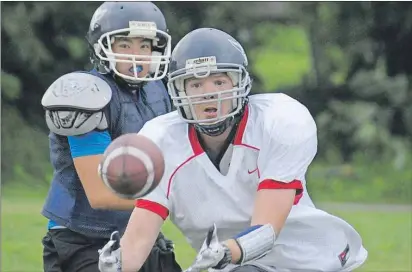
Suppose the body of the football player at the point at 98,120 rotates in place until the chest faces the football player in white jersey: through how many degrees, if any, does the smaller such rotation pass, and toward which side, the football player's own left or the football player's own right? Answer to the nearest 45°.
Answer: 0° — they already face them

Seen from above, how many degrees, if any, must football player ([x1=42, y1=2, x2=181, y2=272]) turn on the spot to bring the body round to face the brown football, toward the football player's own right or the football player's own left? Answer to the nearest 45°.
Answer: approximately 45° to the football player's own right

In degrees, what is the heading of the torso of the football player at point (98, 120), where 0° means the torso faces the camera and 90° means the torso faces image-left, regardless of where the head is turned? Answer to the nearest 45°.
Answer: approximately 315°
